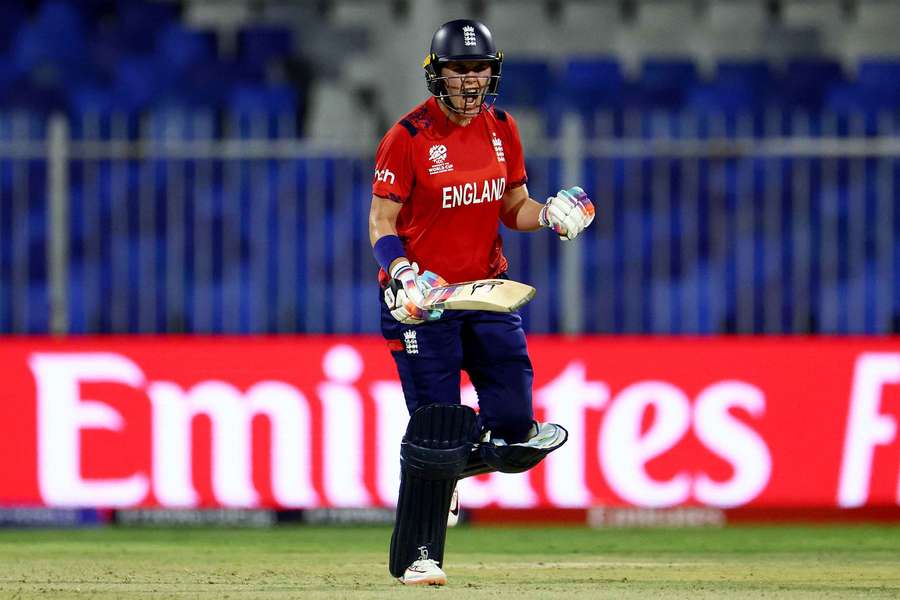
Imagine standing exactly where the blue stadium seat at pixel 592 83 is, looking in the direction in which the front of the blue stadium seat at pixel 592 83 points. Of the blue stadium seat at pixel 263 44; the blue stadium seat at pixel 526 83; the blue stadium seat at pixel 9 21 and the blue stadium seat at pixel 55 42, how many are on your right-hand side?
4

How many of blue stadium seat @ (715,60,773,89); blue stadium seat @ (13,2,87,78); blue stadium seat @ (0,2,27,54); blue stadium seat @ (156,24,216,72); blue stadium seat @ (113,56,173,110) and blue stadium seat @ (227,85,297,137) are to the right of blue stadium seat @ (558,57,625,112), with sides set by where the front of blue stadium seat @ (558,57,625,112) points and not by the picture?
5

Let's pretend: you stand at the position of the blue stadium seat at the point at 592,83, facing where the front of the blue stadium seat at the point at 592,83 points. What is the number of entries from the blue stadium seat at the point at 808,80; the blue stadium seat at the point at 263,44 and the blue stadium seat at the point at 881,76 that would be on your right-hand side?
1

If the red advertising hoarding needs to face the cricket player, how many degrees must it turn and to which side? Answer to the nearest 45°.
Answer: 0° — it already faces them

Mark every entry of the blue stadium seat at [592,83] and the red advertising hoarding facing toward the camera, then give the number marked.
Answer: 2

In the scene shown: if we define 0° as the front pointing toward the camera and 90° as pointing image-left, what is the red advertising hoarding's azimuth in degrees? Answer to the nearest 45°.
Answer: approximately 0°

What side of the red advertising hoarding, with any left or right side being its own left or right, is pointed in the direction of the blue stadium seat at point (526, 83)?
back

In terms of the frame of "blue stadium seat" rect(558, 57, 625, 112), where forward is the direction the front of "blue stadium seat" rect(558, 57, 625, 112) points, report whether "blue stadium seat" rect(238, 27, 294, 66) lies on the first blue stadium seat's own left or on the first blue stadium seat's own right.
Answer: on the first blue stadium seat's own right

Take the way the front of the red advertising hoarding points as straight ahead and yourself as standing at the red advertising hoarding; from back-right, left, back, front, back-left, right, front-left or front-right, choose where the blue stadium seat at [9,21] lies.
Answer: back-right
